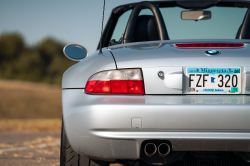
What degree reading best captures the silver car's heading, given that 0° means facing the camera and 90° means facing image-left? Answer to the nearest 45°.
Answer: approximately 180°
